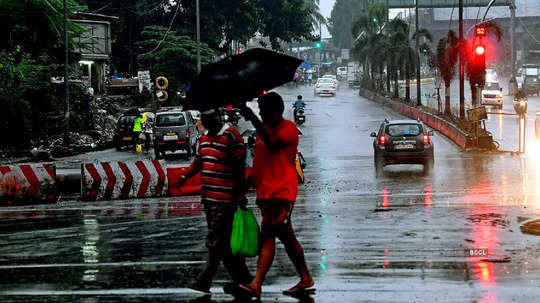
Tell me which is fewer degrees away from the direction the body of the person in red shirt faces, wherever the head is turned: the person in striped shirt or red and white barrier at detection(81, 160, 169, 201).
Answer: the person in striped shirt

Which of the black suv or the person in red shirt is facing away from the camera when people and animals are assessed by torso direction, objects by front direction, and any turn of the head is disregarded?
the black suv

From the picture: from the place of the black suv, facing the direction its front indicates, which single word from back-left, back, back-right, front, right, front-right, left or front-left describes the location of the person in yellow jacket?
front-left

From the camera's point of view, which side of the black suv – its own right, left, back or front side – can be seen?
back

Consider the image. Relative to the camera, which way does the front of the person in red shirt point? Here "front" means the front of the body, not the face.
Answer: to the viewer's left

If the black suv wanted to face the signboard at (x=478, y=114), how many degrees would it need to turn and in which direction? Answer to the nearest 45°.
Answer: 0° — it already faces it

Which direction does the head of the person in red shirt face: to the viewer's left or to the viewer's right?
to the viewer's left

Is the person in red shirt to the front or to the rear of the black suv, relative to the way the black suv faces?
to the rear

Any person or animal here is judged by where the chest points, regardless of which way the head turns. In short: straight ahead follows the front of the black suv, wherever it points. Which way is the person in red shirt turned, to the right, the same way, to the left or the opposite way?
to the left
